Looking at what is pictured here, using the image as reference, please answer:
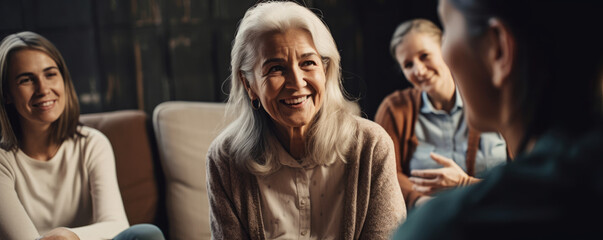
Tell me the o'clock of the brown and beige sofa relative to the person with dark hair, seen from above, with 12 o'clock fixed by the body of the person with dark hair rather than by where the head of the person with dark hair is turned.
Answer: The brown and beige sofa is roughly at 12 o'clock from the person with dark hair.

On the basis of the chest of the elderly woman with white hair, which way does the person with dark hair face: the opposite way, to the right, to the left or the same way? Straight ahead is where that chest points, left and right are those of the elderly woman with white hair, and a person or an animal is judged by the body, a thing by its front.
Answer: the opposite way

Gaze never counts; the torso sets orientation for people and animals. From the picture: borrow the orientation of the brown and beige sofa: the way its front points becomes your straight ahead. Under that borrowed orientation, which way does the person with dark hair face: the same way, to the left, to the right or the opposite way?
the opposite way

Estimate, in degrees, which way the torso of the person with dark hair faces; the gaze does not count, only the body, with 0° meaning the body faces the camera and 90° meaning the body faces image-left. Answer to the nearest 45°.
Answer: approximately 135°

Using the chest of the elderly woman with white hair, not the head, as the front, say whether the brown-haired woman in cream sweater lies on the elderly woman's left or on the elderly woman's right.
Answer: on the elderly woman's right

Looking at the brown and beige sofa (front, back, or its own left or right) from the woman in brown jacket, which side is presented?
left
